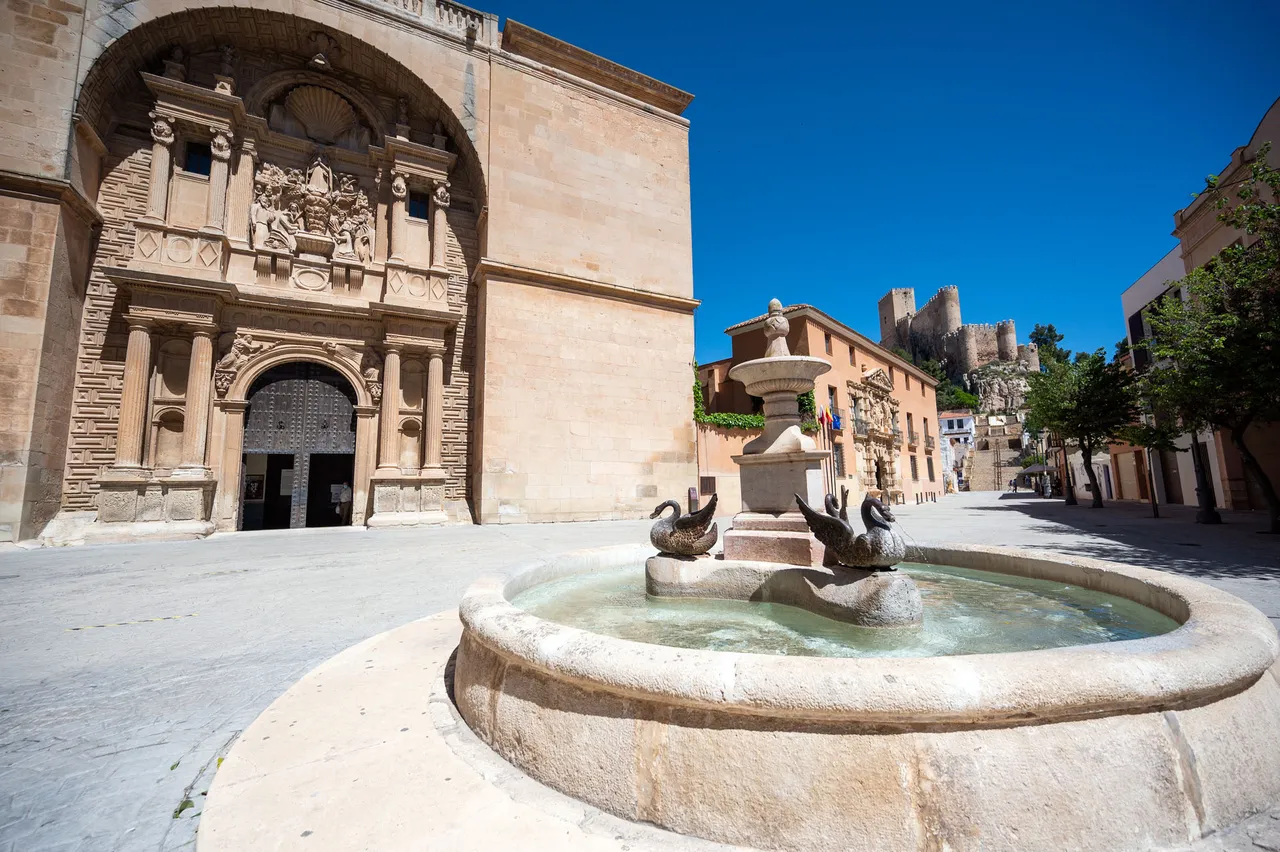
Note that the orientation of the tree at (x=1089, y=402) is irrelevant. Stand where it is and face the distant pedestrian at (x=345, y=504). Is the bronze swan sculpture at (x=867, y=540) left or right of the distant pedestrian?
left

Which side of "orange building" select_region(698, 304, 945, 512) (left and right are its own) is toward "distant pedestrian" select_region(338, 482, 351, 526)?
right

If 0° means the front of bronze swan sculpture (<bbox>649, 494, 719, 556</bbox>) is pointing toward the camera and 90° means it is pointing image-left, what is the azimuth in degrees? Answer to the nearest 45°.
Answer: approximately 90°

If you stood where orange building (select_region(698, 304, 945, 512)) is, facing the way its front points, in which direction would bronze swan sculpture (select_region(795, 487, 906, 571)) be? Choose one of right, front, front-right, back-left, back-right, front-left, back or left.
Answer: front-right

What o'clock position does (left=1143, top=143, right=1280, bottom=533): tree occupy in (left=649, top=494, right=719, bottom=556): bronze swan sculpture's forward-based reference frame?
The tree is roughly at 5 o'clock from the bronze swan sculpture.

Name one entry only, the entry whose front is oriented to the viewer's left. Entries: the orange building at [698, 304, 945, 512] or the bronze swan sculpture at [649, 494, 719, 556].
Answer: the bronze swan sculpture

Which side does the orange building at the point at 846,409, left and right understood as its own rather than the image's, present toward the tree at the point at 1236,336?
front

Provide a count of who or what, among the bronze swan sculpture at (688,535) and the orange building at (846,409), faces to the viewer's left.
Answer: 1

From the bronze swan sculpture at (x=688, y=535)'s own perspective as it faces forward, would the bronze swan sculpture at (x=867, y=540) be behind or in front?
behind

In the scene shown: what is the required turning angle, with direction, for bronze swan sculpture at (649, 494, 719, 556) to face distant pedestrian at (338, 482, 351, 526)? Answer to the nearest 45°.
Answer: approximately 45° to its right

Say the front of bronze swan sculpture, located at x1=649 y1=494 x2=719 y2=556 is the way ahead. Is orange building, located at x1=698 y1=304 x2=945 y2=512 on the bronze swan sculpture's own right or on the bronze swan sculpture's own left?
on the bronze swan sculpture's own right

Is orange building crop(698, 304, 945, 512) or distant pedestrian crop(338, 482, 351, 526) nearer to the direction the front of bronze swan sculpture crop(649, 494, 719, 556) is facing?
the distant pedestrian

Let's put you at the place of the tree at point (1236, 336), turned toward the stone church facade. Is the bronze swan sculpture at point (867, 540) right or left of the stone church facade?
left

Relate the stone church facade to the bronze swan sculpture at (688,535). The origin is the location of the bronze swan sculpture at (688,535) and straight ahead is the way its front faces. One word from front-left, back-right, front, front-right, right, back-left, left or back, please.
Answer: front-right
